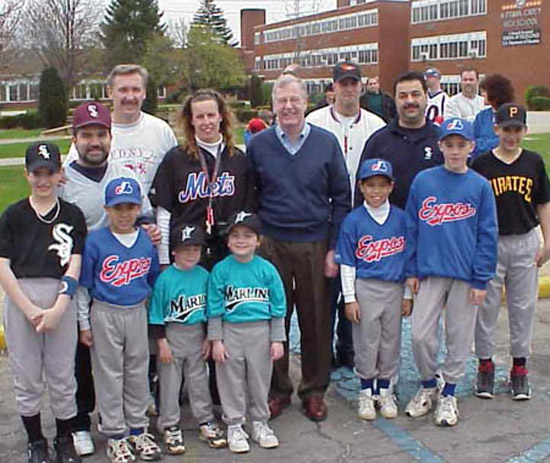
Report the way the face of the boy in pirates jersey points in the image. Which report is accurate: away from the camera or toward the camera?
toward the camera

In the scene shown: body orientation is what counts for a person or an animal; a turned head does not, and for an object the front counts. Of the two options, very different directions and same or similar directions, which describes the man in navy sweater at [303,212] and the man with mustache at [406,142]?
same or similar directions

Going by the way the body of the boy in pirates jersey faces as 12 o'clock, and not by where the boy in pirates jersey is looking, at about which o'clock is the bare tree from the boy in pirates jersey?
The bare tree is roughly at 5 o'clock from the boy in pirates jersey.

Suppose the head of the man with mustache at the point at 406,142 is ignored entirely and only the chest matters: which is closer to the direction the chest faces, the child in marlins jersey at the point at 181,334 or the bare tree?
the child in marlins jersey

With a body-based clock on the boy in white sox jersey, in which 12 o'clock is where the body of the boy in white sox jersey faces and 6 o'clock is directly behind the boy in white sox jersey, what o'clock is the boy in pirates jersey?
The boy in pirates jersey is roughly at 9 o'clock from the boy in white sox jersey.

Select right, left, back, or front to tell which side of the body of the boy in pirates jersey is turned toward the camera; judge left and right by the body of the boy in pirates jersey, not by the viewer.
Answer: front

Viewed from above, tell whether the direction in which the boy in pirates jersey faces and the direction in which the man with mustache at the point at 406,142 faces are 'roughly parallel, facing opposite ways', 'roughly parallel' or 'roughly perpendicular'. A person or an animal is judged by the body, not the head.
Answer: roughly parallel

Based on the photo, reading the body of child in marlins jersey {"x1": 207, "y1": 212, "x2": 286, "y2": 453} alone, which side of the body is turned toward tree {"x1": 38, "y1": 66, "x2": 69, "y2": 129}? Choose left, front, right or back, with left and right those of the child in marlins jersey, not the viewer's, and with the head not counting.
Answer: back

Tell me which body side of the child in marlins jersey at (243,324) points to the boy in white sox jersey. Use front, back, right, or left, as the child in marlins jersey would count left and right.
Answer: right

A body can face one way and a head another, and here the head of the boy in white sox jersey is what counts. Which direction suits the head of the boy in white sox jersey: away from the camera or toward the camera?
toward the camera

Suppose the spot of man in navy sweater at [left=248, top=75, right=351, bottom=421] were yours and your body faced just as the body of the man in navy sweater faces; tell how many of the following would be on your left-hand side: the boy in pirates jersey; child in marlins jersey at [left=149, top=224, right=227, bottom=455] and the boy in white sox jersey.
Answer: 1

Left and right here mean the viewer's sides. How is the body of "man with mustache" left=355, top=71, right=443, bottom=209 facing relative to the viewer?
facing the viewer

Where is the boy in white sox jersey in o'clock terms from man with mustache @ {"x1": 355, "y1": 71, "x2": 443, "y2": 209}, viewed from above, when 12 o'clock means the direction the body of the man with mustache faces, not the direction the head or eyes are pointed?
The boy in white sox jersey is roughly at 2 o'clock from the man with mustache.

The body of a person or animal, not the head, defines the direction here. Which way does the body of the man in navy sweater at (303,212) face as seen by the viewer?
toward the camera

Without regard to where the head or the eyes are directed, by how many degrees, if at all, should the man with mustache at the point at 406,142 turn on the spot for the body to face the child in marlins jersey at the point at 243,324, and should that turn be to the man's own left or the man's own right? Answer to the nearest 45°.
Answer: approximately 45° to the man's own right
